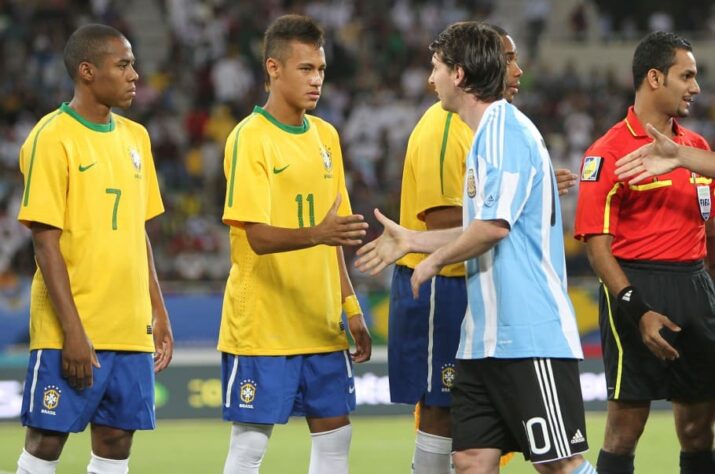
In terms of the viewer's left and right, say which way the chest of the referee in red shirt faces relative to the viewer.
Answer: facing the viewer and to the right of the viewer

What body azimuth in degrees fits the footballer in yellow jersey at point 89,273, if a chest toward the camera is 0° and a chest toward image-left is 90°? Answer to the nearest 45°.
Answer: approximately 315°

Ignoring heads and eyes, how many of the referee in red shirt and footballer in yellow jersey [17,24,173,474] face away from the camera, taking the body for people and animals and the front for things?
0

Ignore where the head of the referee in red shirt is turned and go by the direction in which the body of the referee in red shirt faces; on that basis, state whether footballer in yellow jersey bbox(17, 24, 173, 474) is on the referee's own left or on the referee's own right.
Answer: on the referee's own right

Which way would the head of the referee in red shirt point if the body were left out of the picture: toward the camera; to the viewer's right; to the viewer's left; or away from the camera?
to the viewer's right

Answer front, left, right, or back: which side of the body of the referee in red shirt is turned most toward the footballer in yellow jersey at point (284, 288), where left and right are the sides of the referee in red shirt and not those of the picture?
right

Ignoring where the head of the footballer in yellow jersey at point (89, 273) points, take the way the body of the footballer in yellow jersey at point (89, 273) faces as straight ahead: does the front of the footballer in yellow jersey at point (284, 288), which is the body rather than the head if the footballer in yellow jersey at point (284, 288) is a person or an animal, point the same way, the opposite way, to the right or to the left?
the same way

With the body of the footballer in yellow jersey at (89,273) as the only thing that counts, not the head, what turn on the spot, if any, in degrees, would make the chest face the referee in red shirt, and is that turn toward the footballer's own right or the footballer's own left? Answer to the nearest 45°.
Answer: approximately 45° to the footballer's own left

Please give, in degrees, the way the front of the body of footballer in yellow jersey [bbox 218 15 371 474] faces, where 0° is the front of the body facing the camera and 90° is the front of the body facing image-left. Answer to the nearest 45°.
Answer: approximately 315°

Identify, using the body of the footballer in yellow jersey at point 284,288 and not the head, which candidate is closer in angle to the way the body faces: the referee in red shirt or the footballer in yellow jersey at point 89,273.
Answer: the referee in red shirt

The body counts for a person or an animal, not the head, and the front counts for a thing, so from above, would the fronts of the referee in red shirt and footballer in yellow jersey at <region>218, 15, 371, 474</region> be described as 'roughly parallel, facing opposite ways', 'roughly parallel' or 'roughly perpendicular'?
roughly parallel

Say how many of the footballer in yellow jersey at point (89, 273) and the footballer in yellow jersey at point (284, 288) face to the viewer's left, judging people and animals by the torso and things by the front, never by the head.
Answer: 0

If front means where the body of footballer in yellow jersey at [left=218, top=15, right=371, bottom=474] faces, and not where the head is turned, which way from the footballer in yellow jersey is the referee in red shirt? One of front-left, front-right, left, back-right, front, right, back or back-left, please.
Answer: front-left

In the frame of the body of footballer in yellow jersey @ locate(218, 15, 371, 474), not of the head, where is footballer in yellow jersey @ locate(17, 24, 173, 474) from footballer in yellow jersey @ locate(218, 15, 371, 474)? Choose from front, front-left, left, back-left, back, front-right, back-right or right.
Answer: back-right

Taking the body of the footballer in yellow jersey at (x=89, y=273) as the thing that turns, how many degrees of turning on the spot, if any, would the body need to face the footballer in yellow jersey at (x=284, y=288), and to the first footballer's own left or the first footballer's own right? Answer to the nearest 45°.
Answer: approximately 45° to the first footballer's own left
